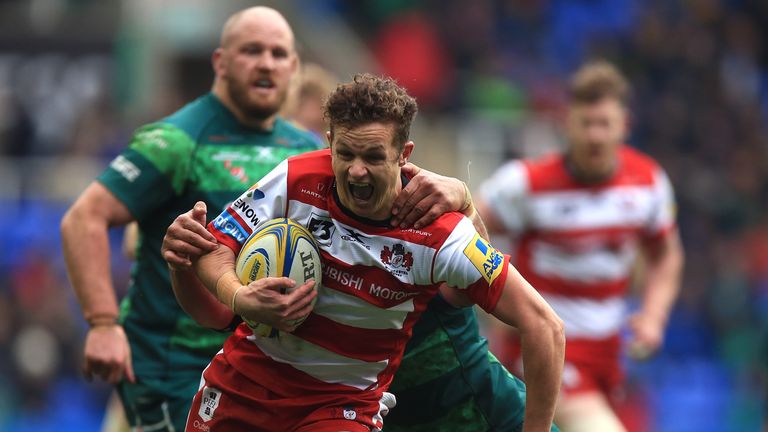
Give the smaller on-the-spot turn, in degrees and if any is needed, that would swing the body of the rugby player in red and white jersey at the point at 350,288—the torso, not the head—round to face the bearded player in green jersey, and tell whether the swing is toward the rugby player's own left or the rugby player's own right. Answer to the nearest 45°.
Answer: approximately 135° to the rugby player's own right

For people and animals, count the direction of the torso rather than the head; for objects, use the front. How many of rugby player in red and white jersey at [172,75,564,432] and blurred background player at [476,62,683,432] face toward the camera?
2

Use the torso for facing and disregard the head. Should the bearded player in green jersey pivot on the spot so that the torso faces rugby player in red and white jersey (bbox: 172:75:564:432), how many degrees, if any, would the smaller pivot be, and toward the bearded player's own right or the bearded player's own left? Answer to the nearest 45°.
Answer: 0° — they already face them

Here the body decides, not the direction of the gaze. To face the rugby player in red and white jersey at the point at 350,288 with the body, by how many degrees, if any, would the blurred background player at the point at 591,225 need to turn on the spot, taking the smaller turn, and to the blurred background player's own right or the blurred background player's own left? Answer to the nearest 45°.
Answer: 0° — they already face them

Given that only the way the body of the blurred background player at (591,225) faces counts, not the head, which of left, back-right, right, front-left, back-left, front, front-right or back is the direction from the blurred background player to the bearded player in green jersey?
front-right

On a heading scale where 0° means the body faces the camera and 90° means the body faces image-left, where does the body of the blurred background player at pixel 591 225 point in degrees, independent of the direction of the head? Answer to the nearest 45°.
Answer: approximately 0°
